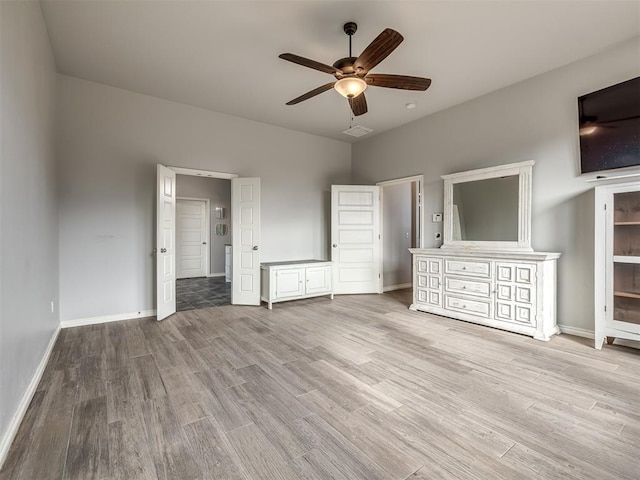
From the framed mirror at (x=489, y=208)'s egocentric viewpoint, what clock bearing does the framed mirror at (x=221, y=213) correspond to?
the framed mirror at (x=221, y=213) is roughly at 2 o'clock from the framed mirror at (x=489, y=208).

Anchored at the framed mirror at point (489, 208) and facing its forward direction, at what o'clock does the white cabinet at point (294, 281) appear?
The white cabinet is roughly at 1 o'clock from the framed mirror.

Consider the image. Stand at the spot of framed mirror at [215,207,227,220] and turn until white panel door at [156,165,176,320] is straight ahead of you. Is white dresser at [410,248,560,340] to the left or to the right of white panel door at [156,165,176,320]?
left

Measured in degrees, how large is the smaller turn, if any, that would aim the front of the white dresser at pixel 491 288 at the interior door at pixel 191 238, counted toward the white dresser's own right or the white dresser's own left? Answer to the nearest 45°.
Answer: approximately 45° to the white dresser's own right

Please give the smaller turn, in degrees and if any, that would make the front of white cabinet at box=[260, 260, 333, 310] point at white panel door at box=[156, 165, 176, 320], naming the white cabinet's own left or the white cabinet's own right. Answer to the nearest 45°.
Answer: approximately 90° to the white cabinet's own right

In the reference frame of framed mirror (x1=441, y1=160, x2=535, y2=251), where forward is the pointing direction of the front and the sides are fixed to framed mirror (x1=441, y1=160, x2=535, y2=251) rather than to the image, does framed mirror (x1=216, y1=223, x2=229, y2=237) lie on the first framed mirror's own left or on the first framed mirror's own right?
on the first framed mirror's own right

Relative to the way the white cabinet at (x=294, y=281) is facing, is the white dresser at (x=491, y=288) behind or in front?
in front

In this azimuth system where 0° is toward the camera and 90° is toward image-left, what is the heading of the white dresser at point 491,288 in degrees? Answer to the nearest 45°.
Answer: approximately 45°

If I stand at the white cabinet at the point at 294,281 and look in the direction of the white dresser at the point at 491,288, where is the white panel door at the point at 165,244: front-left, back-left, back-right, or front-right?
back-right

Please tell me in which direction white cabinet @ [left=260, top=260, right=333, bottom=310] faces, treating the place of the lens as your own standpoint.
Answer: facing the viewer and to the right of the viewer

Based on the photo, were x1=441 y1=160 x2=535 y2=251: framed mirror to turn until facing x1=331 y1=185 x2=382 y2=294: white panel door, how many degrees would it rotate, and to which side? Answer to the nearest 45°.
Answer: approximately 45° to its right

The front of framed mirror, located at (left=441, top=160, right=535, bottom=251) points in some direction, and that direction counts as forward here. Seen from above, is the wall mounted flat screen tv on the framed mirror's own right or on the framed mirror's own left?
on the framed mirror's own left

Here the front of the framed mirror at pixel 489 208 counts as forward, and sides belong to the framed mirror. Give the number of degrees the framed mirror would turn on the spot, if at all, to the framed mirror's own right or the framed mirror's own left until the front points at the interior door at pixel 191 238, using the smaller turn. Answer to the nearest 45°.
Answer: approximately 45° to the framed mirror's own right

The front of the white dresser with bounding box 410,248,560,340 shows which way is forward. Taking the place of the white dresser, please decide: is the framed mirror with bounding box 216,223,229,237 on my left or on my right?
on my right
